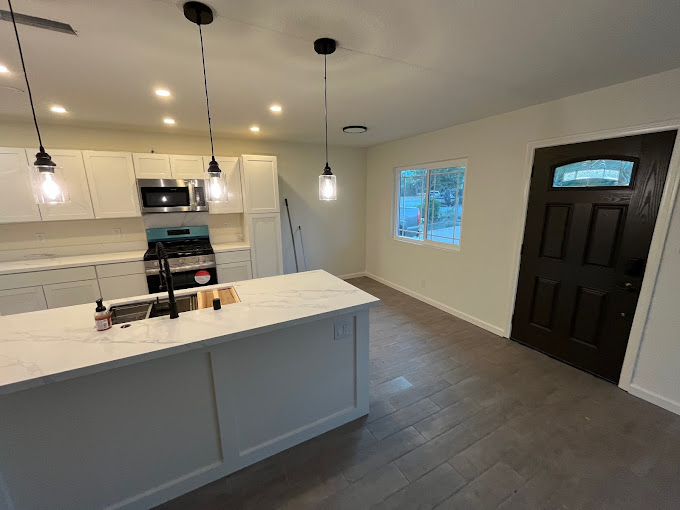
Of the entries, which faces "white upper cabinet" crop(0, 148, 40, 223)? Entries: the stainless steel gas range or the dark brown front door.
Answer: the dark brown front door

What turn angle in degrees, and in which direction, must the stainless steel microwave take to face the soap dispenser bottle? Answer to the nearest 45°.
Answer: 0° — it already faces it

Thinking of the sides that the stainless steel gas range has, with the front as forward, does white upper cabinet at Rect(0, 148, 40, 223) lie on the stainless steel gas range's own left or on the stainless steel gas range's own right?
on the stainless steel gas range's own right

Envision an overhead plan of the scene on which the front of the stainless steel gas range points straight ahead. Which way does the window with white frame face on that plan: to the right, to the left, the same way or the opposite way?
to the right

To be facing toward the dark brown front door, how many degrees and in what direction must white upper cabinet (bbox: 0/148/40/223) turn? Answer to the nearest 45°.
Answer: approximately 45° to its left

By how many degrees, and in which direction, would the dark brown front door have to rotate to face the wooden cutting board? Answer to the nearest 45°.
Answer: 0° — it already faces it

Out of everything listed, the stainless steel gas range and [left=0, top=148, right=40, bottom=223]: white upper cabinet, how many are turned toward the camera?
2

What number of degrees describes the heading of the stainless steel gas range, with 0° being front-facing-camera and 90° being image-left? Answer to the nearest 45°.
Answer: approximately 0°

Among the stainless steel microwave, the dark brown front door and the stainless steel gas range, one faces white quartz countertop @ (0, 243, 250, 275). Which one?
the dark brown front door

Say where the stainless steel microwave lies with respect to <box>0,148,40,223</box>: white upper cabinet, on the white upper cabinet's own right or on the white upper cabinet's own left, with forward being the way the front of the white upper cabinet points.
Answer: on the white upper cabinet's own left
